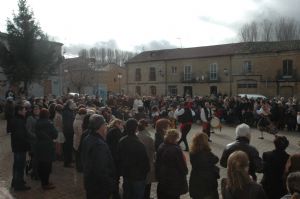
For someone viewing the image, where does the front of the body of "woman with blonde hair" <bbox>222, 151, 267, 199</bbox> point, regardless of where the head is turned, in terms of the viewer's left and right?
facing away from the viewer

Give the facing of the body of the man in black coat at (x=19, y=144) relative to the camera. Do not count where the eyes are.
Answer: to the viewer's right

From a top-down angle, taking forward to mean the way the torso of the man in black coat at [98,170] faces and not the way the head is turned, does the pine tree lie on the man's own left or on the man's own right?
on the man's own left

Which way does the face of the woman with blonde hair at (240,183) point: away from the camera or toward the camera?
away from the camera

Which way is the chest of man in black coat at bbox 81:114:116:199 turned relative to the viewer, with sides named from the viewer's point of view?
facing away from the viewer and to the right of the viewer

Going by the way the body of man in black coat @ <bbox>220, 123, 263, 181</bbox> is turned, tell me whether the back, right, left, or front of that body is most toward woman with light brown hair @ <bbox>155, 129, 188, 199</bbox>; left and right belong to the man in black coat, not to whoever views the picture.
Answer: left

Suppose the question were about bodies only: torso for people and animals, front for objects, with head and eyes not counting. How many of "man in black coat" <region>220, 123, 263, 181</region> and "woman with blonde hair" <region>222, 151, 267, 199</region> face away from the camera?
2

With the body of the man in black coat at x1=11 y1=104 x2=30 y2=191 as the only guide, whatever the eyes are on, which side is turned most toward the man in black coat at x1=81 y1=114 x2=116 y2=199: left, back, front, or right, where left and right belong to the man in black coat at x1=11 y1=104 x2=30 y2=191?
right

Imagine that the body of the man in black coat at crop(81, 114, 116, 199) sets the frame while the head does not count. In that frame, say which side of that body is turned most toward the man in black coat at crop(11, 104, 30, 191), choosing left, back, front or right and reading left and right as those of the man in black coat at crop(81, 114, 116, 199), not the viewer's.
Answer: left

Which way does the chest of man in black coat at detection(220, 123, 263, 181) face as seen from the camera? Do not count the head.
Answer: away from the camera
